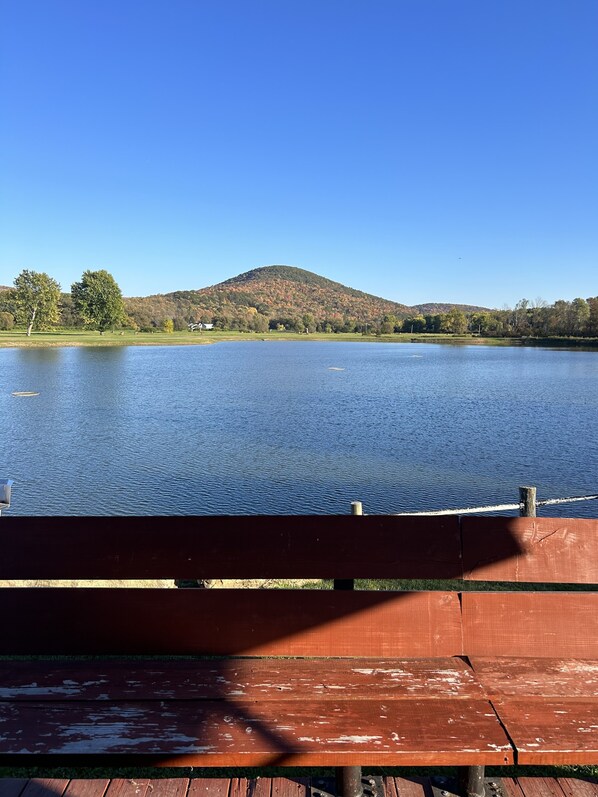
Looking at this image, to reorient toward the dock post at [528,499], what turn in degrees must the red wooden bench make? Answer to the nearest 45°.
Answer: approximately 135° to its left

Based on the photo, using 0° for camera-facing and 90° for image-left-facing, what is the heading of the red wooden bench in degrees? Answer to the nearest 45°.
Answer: approximately 0°
